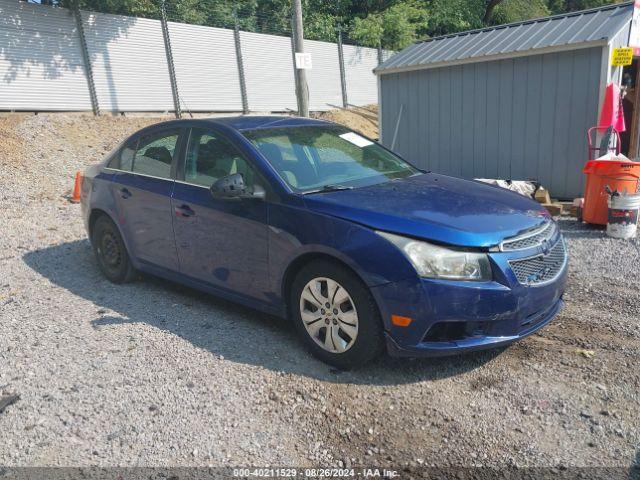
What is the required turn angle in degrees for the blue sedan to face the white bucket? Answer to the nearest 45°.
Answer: approximately 90° to its left

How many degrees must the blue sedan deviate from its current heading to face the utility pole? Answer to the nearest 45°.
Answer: approximately 135° to its left

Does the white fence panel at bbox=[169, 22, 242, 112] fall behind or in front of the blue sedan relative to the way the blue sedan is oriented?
behind

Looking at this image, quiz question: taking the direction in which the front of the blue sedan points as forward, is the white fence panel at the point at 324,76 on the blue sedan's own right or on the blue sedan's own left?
on the blue sedan's own left

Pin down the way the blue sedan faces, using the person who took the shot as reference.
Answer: facing the viewer and to the right of the viewer

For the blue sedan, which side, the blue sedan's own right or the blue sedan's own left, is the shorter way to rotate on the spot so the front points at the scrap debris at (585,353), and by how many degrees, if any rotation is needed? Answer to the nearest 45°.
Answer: approximately 45° to the blue sedan's own left

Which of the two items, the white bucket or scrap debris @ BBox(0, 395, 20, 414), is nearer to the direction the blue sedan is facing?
the white bucket

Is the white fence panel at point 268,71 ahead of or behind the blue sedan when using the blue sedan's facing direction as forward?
behind

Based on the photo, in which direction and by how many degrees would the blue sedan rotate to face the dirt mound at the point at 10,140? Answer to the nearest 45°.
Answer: approximately 180°

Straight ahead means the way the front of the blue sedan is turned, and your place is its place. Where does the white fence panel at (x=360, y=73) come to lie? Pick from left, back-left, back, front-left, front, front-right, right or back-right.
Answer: back-left

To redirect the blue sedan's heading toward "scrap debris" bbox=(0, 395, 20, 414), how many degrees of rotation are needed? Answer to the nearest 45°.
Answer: approximately 135° to its right

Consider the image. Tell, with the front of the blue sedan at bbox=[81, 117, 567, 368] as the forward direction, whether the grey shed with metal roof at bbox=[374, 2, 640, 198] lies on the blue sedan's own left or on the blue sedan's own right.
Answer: on the blue sedan's own left

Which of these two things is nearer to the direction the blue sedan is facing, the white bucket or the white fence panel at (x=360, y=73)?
the white bucket

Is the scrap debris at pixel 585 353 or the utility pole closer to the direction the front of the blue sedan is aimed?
the scrap debris
